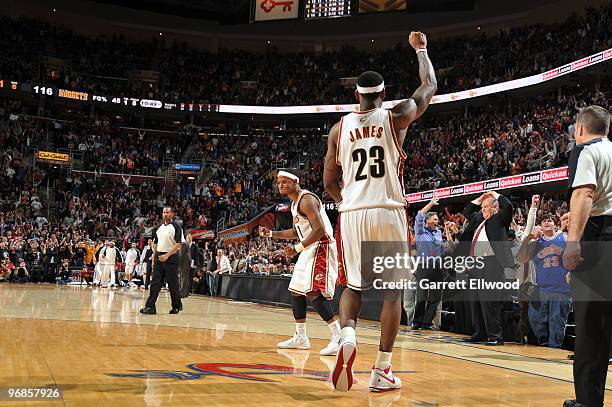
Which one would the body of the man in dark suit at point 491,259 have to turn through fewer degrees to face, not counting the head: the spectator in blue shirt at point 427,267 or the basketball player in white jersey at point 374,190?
the basketball player in white jersey

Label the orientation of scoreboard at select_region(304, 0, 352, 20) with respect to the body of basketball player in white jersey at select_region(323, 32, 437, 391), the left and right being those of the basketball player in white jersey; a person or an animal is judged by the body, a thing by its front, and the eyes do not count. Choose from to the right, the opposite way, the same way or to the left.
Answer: the opposite way

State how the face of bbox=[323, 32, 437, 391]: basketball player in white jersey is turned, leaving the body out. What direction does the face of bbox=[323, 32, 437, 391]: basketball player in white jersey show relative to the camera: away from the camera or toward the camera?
away from the camera

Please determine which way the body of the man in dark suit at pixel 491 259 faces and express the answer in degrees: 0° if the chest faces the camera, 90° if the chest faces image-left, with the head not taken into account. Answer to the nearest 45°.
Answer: approximately 45°

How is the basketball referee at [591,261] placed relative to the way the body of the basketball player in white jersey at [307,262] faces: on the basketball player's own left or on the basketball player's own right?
on the basketball player's own left

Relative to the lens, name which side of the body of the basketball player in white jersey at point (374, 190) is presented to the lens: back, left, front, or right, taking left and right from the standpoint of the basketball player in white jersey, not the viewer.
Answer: back

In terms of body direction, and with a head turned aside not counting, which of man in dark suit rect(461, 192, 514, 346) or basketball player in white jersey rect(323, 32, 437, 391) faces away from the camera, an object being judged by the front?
the basketball player in white jersey

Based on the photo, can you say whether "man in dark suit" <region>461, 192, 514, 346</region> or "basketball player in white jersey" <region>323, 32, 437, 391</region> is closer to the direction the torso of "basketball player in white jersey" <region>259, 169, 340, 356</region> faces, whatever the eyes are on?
the basketball player in white jersey

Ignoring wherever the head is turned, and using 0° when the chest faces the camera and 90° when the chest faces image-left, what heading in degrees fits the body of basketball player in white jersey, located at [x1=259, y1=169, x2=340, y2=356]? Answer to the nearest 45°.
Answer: approximately 45°

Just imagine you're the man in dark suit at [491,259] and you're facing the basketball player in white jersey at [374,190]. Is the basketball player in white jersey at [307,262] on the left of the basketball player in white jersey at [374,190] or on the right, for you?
right

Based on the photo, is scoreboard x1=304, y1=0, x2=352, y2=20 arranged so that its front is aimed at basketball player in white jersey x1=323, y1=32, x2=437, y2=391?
yes

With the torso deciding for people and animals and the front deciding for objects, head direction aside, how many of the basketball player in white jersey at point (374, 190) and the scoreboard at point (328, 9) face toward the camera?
1
